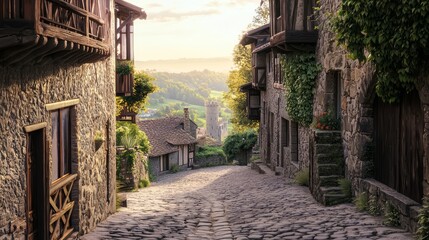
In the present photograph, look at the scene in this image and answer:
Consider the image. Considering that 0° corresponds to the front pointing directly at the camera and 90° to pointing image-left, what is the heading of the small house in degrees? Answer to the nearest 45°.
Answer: approximately 315°

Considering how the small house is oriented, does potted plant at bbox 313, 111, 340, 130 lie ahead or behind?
ahead

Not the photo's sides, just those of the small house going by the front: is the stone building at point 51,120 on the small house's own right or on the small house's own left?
on the small house's own right

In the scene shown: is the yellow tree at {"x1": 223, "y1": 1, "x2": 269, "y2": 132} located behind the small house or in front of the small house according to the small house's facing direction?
in front

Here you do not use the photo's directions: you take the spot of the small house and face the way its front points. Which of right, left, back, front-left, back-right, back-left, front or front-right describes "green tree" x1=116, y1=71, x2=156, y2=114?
front-right

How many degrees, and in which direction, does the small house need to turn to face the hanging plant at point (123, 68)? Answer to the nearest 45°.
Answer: approximately 45° to its right

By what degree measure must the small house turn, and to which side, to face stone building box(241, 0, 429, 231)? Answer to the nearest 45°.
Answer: approximately 45° to its right

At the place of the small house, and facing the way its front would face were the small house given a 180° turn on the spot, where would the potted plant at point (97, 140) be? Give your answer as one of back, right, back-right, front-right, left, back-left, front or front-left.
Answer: back-left

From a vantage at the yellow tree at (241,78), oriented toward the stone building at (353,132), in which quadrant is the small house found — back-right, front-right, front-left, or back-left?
front-right

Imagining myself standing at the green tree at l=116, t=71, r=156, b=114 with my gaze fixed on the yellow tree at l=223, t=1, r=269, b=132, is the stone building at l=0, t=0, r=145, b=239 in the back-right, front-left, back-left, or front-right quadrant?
back-right
